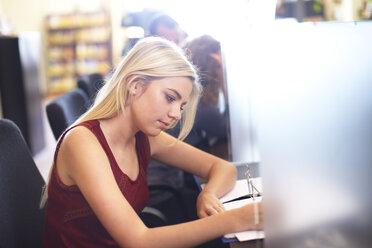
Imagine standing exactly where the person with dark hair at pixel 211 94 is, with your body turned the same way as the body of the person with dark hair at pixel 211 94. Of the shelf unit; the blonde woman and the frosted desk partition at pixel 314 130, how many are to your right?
2

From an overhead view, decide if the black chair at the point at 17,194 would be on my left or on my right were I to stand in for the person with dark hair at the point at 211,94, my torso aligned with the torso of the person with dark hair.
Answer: on my right

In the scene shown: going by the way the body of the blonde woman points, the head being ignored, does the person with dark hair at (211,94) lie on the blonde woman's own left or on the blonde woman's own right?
on the blonde woman's own left

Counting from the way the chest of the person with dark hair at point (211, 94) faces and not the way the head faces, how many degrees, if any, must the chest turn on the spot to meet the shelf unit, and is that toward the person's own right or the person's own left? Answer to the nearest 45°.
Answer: approximately 90° to the person's own left

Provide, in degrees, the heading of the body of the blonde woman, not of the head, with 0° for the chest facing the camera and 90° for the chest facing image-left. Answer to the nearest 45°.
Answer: approximately 315°

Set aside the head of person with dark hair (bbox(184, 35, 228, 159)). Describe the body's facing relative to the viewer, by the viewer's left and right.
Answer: facing to the right of the viewer

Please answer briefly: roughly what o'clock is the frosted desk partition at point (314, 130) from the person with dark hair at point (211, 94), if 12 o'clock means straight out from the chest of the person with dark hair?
The frosted desk partition is roughly at 3 o'clock from the person with dark hair.

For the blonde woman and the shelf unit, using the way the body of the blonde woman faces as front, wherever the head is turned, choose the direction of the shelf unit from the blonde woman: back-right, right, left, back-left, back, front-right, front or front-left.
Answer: back-left
